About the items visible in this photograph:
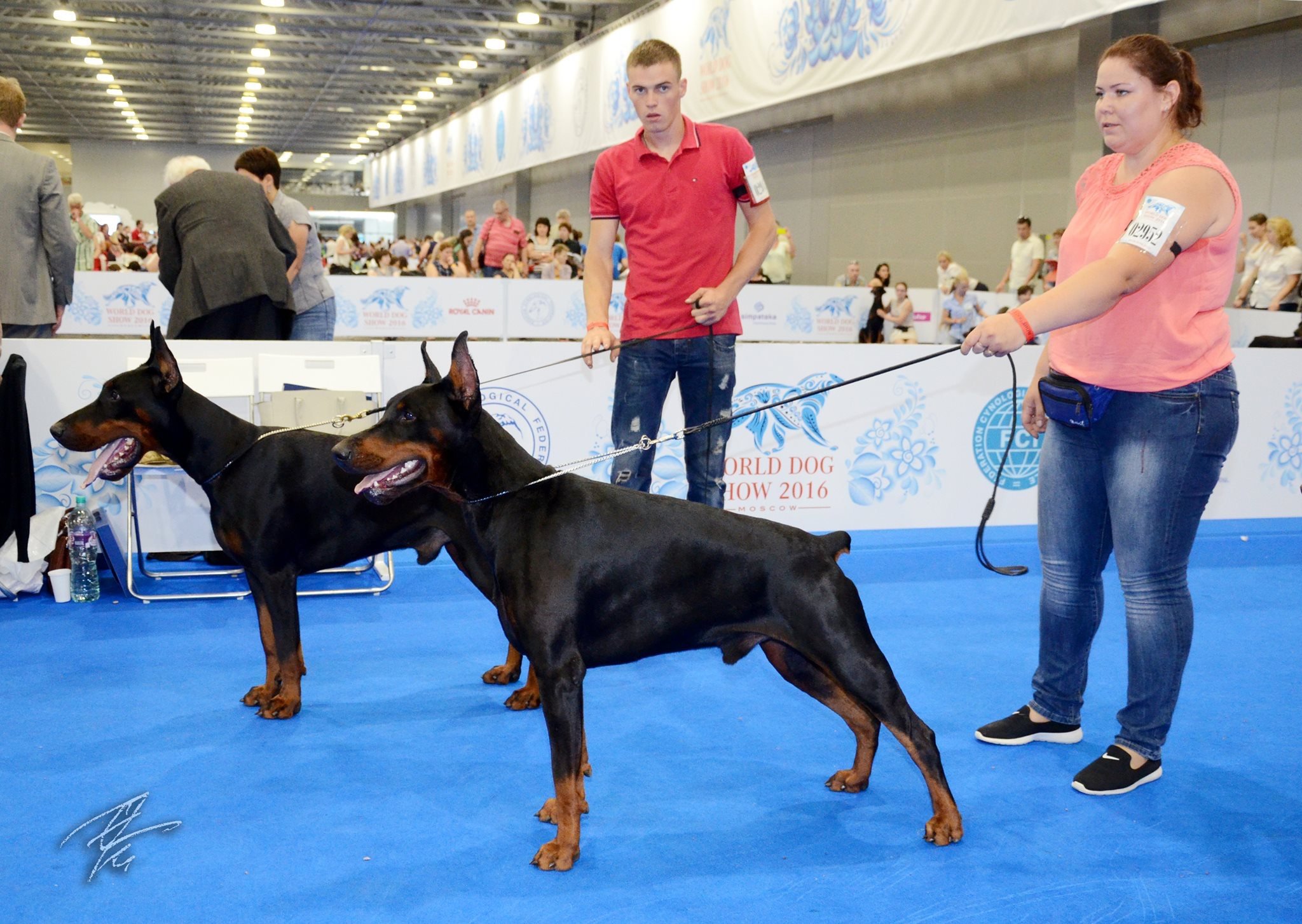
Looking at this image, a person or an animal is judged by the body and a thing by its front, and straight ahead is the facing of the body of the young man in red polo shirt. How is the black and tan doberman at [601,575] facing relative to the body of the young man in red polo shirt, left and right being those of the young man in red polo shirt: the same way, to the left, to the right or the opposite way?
to the right

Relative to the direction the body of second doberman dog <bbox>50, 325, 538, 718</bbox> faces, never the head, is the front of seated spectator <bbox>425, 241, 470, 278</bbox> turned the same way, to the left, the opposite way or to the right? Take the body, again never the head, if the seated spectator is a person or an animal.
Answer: to the left

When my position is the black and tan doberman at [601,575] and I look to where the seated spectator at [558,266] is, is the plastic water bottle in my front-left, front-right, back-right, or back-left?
front-left

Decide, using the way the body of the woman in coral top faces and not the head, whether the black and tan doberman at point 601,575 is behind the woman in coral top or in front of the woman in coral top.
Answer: in front

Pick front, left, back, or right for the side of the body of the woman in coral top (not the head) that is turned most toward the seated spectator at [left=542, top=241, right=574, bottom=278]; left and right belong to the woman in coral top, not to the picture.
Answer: right

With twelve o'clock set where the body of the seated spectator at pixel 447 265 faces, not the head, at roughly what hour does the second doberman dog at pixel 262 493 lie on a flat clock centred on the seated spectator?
The second doberman dog is roughly at 12 o'clock from the seated spectator.

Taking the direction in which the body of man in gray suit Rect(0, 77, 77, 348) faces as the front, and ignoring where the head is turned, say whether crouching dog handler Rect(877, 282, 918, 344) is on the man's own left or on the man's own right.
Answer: on the man's own right

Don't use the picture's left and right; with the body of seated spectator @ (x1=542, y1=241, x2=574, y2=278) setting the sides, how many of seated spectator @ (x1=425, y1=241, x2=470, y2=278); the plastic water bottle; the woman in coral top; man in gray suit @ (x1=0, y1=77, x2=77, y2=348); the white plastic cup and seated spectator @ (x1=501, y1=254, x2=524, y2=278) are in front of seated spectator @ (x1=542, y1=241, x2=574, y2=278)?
4

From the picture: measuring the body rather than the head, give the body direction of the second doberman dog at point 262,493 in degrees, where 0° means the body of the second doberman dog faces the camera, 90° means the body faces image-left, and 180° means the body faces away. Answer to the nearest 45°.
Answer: approximately 90°

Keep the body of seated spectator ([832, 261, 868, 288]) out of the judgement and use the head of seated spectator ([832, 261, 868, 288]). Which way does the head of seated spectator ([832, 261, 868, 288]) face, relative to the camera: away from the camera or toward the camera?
toward the camera

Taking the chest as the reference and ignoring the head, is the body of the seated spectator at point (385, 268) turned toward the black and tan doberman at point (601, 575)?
yes

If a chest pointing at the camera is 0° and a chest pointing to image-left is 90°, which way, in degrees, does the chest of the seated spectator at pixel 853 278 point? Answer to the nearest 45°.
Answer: approximately 0°
